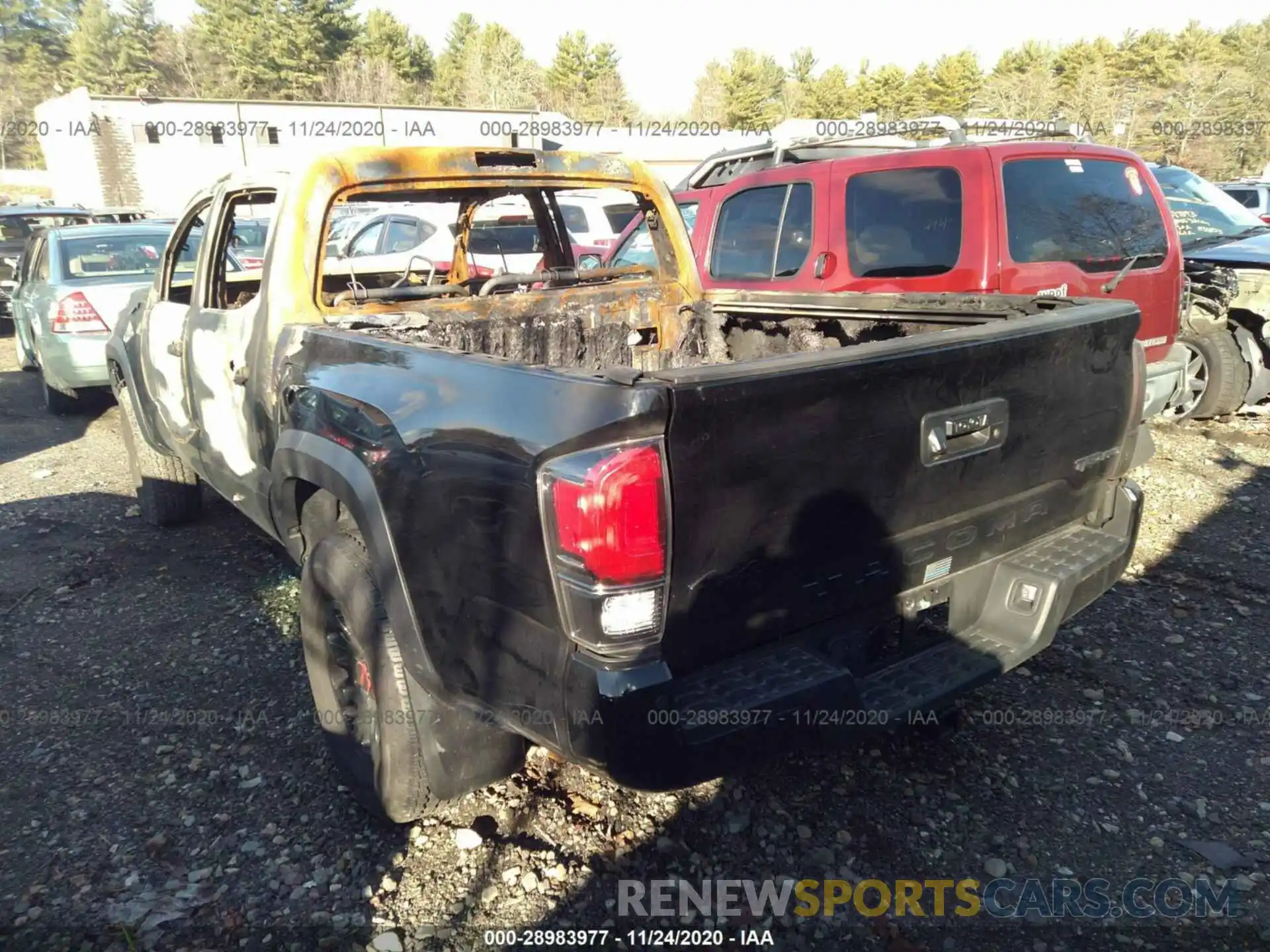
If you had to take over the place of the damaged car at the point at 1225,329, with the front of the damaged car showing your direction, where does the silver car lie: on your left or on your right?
on your right

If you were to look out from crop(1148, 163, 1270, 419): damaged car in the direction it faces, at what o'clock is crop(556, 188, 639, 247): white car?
The white car is roughly at 5 o'clock from the damaged car.

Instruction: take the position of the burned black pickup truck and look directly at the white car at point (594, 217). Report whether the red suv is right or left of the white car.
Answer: right

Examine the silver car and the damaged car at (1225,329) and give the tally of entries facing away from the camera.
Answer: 1

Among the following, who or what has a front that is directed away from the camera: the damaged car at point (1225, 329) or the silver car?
the silver car

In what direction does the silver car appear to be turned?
away from the camera

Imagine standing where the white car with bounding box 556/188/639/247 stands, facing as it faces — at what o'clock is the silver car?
The silver car is roughly at 9 o'clock from the white car.

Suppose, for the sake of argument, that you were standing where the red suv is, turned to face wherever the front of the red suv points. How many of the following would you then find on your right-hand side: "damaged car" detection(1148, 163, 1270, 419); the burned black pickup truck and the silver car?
1

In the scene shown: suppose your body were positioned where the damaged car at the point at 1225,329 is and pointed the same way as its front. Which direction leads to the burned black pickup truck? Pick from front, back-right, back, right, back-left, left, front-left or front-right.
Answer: front-right

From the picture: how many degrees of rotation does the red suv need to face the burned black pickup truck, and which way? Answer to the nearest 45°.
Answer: approximately 135° to its left

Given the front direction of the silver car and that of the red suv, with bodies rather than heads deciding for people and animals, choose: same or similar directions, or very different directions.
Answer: same or similar directions

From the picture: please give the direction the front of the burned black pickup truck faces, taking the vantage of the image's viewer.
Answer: facing away from the viewer and to the left of the viewer

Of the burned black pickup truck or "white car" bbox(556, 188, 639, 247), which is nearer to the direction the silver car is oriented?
the white car

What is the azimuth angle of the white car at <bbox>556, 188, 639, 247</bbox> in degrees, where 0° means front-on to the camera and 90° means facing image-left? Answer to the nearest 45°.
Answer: approximately 135°

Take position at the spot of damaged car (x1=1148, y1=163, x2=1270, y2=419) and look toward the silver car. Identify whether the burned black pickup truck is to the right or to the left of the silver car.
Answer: left

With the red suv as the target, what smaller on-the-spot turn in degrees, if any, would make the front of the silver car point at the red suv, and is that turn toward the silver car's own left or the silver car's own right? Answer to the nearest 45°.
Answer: approximately 135° to the silver car's own right
